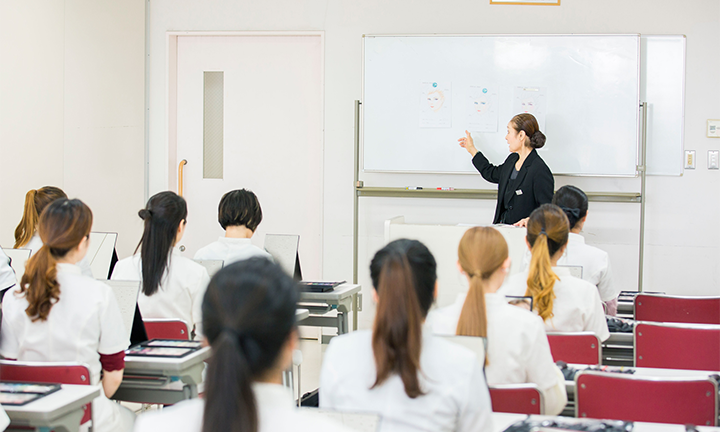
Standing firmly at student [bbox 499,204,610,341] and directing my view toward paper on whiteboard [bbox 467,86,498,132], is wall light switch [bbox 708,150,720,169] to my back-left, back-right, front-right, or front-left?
front-right

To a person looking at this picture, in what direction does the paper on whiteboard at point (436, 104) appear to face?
facing the viewer

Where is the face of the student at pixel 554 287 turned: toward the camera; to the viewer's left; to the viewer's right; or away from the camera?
away from the camera

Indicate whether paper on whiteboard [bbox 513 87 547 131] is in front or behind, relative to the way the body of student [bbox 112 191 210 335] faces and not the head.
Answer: in front

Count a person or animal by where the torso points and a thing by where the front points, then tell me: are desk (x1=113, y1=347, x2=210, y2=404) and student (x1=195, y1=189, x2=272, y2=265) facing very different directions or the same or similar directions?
very different directions

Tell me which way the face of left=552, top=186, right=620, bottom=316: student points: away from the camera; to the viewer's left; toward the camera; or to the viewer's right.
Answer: away from the camera

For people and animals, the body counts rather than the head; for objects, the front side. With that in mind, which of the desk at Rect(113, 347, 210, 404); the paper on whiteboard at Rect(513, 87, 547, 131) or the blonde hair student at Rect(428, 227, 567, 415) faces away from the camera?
the blonde hair student

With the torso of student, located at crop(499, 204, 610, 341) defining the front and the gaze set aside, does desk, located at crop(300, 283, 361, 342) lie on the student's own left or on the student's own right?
on the student's own left

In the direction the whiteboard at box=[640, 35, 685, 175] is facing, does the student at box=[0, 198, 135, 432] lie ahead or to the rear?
ahead

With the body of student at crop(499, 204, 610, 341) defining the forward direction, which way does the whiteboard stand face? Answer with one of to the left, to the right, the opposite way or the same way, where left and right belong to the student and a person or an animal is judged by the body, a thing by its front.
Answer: the opposite way

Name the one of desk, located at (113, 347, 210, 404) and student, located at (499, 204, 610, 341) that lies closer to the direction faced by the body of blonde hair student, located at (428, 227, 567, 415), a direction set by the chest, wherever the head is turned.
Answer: the student

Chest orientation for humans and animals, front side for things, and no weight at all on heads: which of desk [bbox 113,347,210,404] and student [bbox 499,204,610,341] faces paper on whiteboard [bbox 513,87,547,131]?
the student

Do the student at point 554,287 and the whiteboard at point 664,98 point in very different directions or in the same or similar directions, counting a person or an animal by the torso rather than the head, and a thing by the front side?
very different directions

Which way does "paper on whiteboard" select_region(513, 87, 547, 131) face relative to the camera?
toward the camera

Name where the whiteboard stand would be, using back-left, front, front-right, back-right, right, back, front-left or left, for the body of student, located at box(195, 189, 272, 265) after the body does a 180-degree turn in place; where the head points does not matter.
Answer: back-left

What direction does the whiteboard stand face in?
toward the camera

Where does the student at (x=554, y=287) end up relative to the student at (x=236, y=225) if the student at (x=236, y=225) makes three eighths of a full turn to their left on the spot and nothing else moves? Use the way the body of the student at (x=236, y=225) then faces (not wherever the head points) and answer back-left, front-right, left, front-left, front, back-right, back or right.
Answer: left

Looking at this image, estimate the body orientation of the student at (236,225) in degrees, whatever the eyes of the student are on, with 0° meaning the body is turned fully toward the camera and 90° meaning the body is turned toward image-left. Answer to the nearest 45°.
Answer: approximately 180°

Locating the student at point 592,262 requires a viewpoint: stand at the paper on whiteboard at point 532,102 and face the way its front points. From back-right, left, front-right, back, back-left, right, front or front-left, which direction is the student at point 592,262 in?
front

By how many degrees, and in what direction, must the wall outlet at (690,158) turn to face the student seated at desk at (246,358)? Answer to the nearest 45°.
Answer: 0° — it already faces them

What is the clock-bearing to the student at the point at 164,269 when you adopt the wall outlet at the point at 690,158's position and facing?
The student is roughly at 1 o'clock from the wall outlet.
